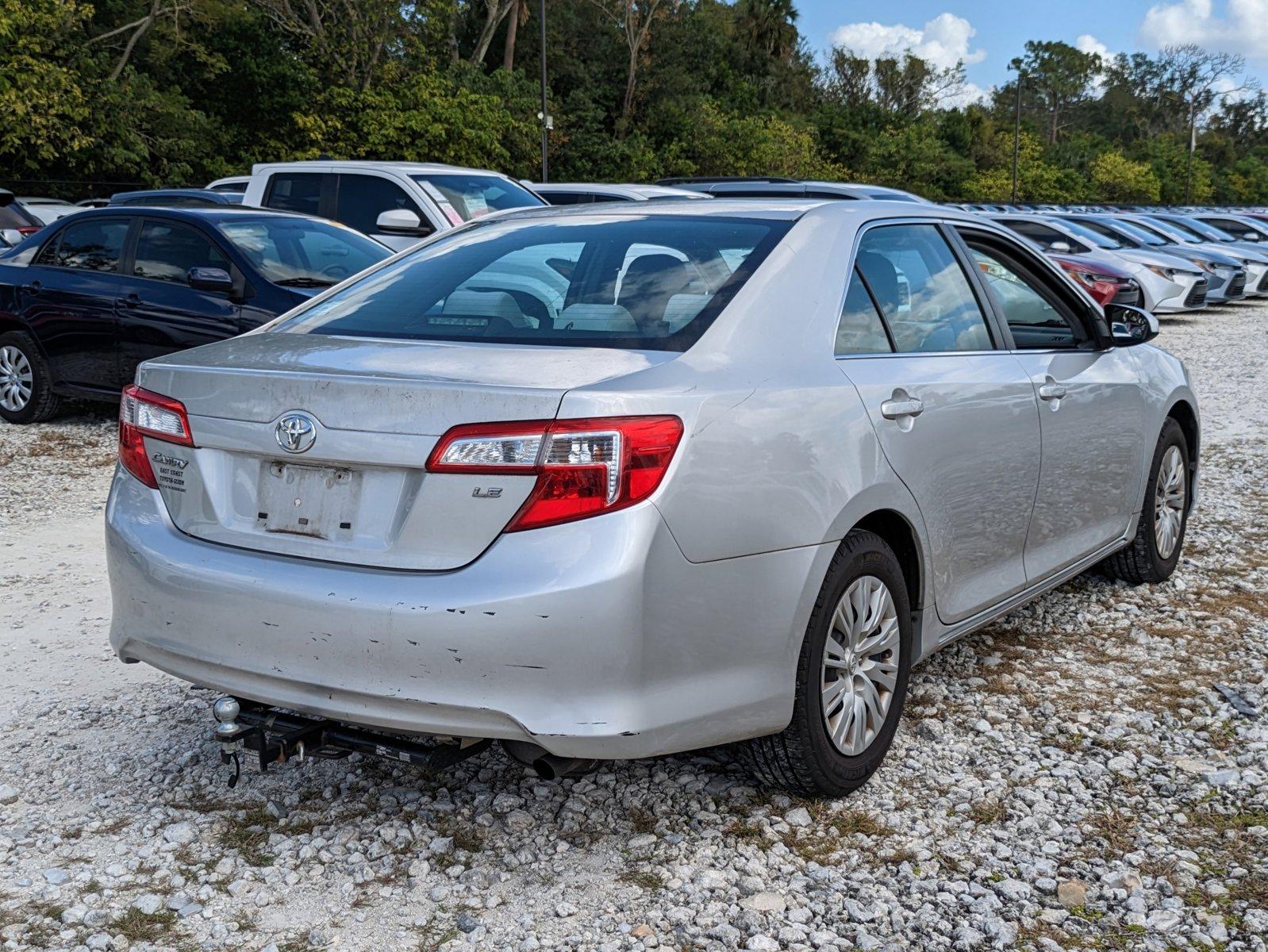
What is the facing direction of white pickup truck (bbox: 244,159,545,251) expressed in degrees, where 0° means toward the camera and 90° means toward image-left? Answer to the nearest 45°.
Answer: approximately 315°

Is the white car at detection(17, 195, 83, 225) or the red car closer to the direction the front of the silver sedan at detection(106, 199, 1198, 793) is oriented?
the red car

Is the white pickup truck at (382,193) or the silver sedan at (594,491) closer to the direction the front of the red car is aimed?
the silver sedan

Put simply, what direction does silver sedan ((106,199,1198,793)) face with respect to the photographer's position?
facing away from the viewer and to the right of the viewer

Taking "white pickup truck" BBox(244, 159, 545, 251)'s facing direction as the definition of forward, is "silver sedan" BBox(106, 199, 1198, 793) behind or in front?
in front

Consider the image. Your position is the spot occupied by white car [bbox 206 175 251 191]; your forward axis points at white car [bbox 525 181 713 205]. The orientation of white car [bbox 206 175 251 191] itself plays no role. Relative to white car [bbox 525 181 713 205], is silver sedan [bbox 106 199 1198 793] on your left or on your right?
right

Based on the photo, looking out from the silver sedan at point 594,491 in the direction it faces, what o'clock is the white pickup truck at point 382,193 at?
The white pickup truck is roughly at 10 o'clock from the silver sedan.

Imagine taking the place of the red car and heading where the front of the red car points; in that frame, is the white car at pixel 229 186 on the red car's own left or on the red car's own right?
on the red car's own right

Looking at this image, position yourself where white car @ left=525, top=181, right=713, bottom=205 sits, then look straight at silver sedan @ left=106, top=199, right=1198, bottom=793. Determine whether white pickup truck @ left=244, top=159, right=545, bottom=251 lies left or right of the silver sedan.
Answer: right

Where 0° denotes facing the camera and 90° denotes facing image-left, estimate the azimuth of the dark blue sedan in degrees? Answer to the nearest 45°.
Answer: approximately 315°

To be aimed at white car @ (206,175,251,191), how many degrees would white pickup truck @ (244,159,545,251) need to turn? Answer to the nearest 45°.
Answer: approximately 135° to its left
